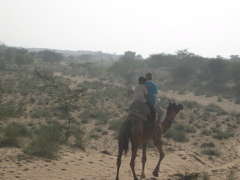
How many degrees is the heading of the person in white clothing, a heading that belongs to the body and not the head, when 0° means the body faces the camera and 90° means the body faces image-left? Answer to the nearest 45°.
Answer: approximately 225°

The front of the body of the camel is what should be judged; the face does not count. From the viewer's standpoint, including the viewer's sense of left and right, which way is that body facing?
facing away from the viewer and to the right of the viewer
